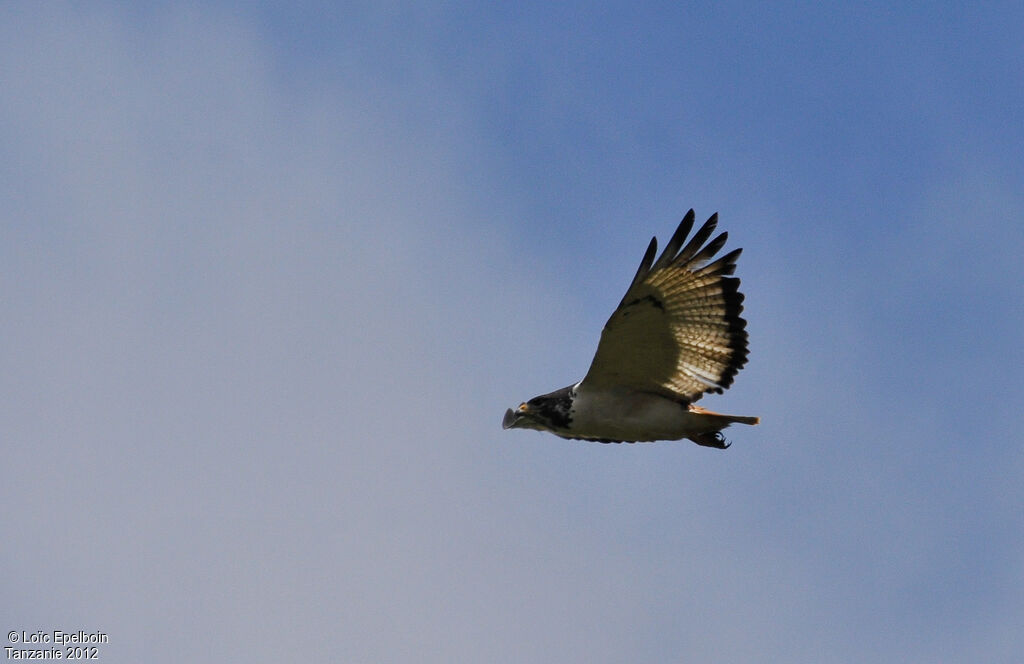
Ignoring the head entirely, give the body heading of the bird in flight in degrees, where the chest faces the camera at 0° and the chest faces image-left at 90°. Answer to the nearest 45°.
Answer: approximately 90°
